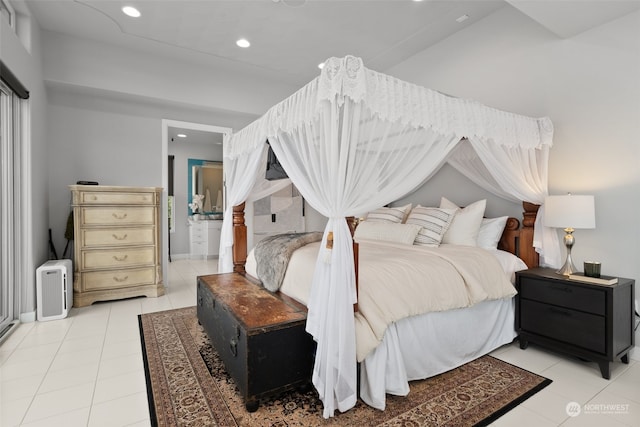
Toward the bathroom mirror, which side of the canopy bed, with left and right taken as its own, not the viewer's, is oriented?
right

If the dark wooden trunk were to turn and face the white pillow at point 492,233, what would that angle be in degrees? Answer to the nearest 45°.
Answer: approximately 135° to its left

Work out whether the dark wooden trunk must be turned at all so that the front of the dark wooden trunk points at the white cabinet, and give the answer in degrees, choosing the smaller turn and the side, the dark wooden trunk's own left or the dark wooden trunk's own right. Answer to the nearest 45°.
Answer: approximately 135° to the dark wooden trunk's own right

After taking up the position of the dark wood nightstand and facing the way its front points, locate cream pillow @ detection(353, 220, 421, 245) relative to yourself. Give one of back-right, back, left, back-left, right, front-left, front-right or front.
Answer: front-right

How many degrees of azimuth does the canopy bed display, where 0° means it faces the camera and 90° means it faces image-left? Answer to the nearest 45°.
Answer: approximately 45°

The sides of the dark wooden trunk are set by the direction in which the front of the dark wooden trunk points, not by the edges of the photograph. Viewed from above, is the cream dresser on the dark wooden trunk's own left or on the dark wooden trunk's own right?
on the dark wooden trunk's own right

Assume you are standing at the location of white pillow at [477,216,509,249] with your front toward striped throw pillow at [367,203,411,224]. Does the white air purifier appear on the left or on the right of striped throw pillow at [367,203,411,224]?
left
